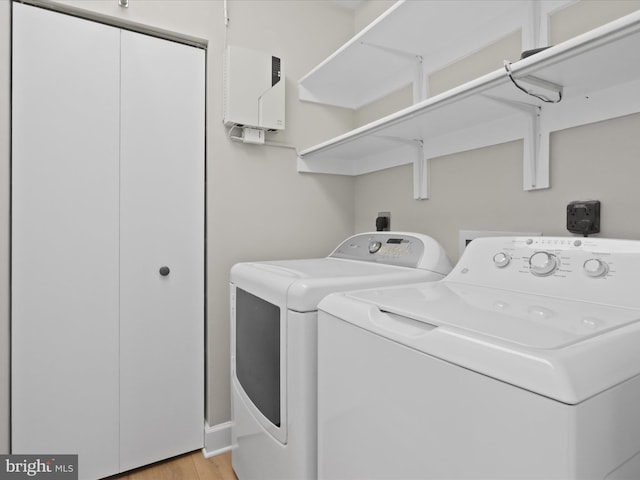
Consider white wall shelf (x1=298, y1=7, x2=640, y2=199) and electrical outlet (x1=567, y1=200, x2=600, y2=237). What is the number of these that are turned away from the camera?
0

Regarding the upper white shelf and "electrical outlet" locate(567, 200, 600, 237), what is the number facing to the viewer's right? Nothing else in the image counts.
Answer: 0

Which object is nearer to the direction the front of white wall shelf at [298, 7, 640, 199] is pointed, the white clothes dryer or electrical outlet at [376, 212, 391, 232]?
the white clothes dryer

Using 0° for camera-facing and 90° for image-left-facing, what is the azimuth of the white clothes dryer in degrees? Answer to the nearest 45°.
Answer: approximately 45°

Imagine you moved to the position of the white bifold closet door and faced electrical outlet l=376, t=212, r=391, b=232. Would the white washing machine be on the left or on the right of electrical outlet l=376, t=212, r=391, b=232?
right

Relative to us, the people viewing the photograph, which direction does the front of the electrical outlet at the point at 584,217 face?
facing the viewer and to the left of the viewer

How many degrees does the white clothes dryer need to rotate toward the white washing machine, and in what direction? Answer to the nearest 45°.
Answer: approximately 90° to its left

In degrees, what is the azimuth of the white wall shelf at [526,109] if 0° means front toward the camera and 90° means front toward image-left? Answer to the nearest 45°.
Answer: approximately 45°

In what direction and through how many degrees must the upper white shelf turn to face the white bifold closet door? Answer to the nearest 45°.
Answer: approximately 45° to its right
